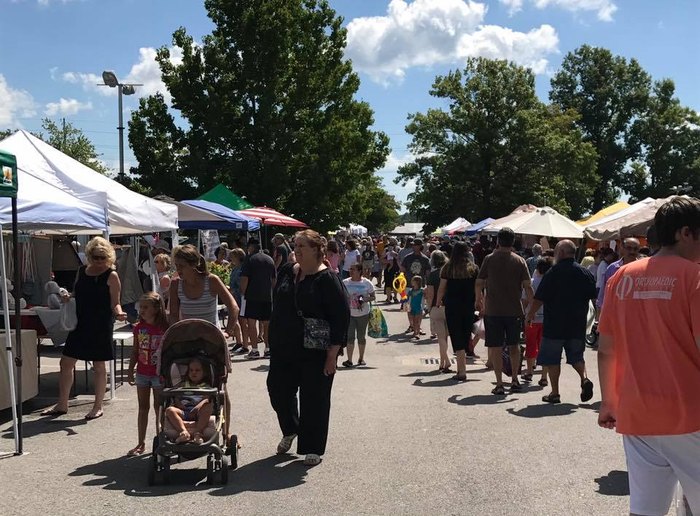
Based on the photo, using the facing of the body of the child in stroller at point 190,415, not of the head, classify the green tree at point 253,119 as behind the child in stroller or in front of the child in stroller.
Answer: behind

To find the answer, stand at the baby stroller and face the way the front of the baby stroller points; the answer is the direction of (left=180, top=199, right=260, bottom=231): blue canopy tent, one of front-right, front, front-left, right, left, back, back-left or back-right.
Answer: back

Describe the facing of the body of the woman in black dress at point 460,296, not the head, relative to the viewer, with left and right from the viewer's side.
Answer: facing away from the viewer

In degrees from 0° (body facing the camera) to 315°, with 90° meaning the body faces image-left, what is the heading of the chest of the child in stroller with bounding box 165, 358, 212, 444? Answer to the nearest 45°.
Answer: approximately 0°

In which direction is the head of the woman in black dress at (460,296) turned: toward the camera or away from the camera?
away from the camera

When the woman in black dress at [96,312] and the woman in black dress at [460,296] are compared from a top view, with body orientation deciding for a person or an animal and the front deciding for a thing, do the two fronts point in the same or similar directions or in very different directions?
very different directions

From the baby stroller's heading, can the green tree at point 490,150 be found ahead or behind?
behind

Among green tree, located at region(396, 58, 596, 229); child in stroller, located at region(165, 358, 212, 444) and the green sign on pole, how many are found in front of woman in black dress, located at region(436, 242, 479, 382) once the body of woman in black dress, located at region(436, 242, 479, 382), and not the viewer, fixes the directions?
1

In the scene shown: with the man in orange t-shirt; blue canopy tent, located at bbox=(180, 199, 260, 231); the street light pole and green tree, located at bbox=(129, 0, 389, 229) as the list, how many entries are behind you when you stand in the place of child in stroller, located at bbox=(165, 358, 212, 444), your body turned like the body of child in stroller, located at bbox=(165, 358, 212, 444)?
3

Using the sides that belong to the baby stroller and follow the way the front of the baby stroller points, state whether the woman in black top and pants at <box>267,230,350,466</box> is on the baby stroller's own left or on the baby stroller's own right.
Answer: on the baby stroller's own left

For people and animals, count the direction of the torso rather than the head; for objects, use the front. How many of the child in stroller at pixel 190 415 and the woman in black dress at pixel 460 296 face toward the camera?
1
